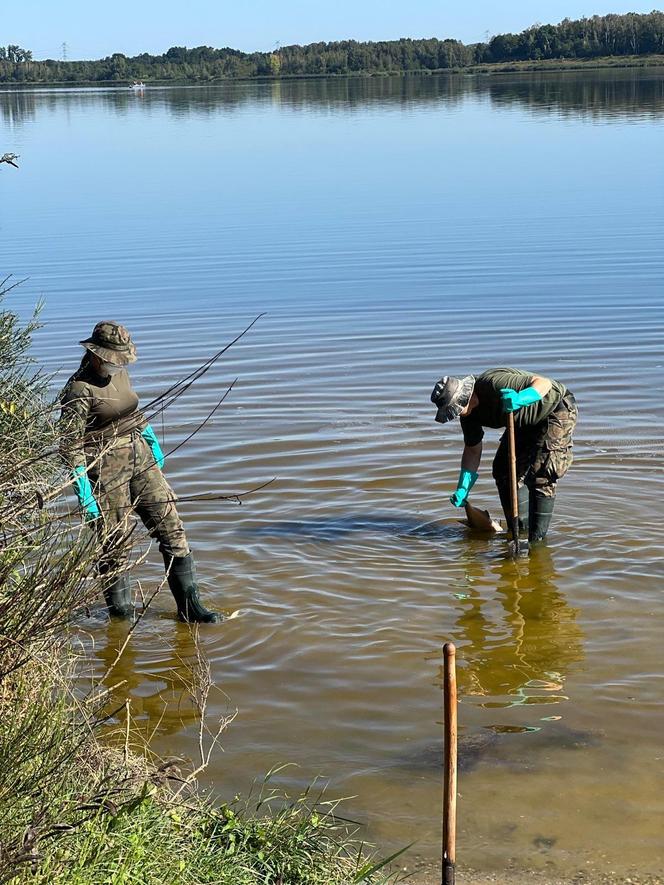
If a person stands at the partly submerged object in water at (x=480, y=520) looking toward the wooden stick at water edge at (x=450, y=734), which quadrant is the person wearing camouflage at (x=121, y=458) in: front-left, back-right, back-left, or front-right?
front-right

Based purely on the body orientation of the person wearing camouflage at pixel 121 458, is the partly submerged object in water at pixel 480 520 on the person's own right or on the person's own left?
on the person's own left

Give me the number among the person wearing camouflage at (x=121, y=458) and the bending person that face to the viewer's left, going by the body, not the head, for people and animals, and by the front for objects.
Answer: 1

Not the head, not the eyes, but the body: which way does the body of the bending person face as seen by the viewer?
to the viewer's left

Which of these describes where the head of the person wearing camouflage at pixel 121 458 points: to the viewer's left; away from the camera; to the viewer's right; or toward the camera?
to the viewer's right

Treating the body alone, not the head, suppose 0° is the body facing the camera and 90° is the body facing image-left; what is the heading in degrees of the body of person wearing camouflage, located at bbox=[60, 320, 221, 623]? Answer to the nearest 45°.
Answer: approximately 315°

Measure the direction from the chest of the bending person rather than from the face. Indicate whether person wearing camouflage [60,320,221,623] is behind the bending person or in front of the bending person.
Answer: in front

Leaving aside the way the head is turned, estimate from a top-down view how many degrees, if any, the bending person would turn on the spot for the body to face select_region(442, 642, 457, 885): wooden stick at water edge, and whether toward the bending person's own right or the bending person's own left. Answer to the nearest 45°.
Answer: approximately 90° to the bending person's own left
